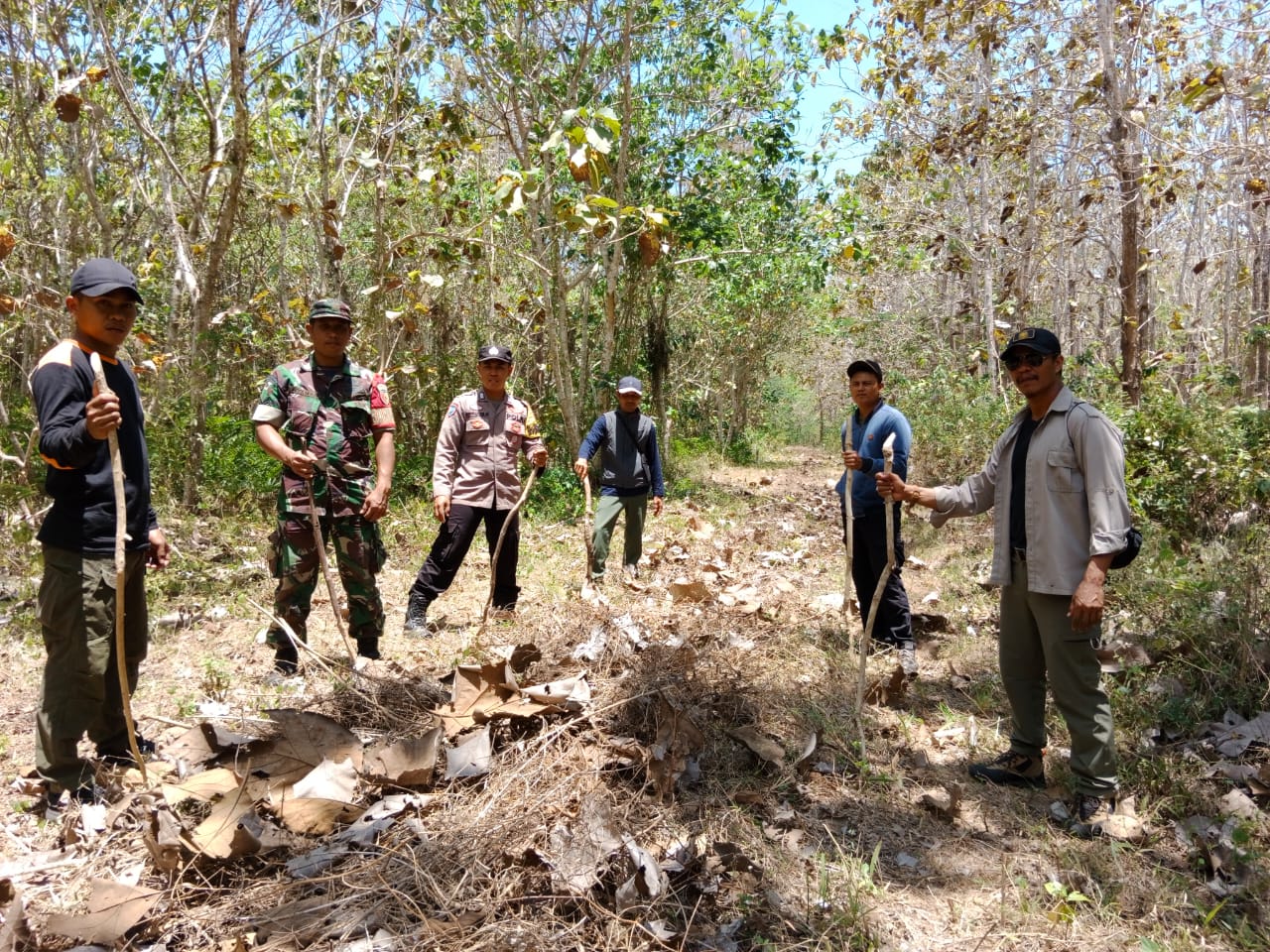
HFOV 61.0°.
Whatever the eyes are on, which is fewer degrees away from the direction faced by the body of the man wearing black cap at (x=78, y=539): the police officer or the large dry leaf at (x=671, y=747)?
the large dry leaf

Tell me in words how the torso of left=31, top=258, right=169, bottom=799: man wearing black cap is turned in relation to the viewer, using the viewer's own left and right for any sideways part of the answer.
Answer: facing the viewer and to the right of the viewer

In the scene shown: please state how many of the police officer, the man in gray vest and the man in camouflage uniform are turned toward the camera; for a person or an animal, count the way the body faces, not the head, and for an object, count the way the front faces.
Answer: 3

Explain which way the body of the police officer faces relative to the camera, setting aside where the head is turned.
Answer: toward the camera

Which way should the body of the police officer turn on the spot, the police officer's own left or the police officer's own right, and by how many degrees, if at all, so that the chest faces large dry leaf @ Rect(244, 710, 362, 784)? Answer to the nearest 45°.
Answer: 0° — they already face it

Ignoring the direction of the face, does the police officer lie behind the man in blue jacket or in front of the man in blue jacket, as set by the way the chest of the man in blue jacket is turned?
in front

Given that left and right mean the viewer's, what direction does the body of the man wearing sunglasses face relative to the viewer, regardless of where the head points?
facing the viewer and to the left of the viewer

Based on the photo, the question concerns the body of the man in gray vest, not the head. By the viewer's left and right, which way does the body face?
facing the viewer

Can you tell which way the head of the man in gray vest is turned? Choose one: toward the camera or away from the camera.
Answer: toward the camera

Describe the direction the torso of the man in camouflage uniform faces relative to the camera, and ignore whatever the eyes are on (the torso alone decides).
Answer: toward the camera

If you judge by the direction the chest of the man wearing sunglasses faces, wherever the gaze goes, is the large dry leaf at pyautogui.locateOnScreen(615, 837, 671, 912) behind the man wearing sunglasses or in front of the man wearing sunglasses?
in front

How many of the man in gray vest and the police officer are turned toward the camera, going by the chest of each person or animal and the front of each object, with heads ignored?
2

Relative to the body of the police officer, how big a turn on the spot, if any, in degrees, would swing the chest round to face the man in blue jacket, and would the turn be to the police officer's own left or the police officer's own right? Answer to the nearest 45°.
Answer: approximately 90° to the police officer's own left
